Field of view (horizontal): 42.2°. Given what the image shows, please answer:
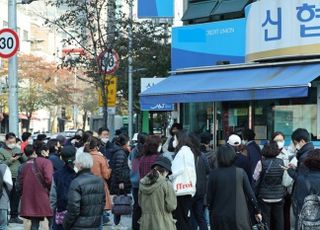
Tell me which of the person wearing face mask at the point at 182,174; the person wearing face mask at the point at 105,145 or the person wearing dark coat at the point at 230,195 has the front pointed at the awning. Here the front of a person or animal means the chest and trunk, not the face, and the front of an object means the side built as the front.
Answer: the person wearing dark coat

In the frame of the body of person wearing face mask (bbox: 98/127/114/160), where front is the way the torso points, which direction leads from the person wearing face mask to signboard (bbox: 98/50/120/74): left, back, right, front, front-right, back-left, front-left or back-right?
back

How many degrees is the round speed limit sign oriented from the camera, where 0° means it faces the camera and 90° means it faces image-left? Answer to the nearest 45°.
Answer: approximately 0°

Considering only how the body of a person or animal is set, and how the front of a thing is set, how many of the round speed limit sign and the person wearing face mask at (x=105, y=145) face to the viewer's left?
0

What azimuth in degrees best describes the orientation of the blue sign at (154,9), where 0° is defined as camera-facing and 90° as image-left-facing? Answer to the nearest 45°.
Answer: approximately 0°

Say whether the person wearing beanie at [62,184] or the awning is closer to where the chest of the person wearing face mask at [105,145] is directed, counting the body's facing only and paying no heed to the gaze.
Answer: the person wearing beanie

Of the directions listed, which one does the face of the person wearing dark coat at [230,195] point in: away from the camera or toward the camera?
away from the camera

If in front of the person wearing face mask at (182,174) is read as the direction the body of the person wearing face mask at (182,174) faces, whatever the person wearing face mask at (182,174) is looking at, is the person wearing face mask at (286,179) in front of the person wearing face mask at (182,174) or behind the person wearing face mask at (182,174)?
behind

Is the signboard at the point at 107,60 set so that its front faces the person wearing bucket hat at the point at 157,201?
yes

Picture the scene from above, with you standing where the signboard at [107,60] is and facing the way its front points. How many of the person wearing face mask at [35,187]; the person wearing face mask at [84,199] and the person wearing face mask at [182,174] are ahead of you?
3

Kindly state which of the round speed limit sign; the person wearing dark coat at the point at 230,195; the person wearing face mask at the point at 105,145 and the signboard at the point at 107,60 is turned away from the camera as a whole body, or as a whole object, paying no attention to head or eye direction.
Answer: the person wearing dark coat
